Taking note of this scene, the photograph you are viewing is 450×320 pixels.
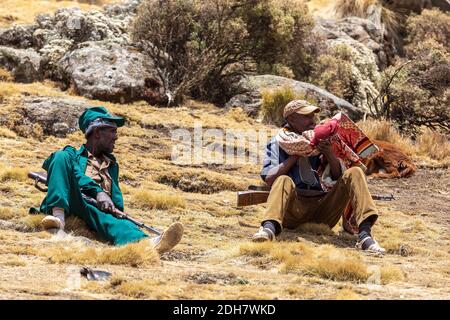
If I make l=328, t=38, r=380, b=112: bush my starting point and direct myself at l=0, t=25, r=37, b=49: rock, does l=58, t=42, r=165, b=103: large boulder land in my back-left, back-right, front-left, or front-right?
front-left

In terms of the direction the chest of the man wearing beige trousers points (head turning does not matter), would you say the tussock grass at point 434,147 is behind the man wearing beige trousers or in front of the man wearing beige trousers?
behind

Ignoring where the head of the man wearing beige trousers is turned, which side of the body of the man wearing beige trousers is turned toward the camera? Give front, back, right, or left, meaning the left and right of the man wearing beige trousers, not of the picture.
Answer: front

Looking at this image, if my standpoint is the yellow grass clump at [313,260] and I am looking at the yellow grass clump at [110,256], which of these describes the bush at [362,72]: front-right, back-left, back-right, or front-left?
back-right

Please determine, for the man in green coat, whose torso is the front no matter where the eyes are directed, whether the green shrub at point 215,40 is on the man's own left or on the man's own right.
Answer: on the man's own left

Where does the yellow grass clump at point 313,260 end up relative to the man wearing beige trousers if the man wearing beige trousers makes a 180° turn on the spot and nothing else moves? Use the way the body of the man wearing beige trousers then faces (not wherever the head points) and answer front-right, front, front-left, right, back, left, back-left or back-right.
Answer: back

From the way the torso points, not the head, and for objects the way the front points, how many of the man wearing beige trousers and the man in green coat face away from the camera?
0

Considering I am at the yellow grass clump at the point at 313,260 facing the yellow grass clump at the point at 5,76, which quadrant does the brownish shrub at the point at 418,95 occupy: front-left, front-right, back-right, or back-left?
front-right

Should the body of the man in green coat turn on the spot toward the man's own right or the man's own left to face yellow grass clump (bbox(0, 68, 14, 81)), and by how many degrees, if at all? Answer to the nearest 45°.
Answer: approximately 135° to the man's own left

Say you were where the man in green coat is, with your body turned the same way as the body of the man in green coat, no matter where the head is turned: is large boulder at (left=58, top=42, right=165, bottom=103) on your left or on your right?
on your left

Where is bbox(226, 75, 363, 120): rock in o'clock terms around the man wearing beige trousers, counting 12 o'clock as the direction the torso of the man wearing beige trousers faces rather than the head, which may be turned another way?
The rock is roughly at 6 o'clock from the man wearing beige trousers.

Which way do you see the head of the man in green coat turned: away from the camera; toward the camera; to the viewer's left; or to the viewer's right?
to the viewer's right

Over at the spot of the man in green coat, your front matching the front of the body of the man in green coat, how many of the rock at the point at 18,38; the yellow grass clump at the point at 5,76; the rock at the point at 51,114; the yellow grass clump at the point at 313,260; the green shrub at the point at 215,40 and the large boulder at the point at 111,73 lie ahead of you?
1

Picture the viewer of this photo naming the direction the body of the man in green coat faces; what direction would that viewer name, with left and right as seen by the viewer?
facing the viewer and to the right of the viewer

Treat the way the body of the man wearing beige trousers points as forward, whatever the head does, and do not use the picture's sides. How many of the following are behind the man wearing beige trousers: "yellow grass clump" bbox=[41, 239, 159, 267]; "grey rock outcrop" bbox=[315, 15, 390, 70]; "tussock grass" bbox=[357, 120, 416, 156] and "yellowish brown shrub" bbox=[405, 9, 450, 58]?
3

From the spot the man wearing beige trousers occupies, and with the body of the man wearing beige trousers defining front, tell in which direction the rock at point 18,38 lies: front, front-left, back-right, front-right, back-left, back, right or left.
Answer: back-right
